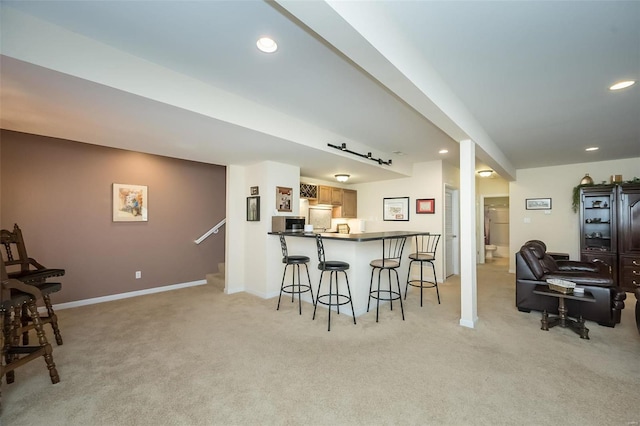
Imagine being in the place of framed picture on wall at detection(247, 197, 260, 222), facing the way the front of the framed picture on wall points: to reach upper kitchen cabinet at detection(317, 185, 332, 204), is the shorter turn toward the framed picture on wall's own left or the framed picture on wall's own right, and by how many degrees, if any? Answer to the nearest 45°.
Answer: approximately 135° to the framed picture on wall's own left

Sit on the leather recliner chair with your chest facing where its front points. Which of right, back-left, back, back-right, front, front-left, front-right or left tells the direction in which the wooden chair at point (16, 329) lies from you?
back-right

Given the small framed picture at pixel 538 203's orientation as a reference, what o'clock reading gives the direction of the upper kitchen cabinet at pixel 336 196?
The upper kitchen cabinet is roughly at 2 o'clock from the small framed picture.

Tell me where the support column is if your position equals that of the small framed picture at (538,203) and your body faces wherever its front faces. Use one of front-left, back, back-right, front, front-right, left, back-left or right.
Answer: front

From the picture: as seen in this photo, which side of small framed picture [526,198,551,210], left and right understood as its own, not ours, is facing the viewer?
front

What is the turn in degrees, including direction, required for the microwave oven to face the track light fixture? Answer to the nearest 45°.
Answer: approximately 45° to its left

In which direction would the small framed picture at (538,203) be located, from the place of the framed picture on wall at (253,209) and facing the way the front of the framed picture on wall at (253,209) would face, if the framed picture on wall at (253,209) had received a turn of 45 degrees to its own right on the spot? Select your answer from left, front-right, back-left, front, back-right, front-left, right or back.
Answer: back-left

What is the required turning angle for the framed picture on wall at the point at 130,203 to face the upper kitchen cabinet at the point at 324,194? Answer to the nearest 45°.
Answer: approximately 45° to its left

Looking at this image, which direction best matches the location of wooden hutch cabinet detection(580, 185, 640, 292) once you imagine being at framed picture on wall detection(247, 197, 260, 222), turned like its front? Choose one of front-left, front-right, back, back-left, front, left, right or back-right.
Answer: left

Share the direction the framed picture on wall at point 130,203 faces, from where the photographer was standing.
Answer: facing the viewer and to the right of the viewer

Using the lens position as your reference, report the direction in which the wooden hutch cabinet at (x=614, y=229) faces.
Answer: facing the viewer

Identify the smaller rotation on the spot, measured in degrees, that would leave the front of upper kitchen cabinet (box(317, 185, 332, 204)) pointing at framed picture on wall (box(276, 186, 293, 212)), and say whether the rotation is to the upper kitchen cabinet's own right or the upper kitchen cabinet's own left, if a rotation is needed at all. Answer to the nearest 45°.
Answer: approximately 45° to the upper kitchen cabinet's own right

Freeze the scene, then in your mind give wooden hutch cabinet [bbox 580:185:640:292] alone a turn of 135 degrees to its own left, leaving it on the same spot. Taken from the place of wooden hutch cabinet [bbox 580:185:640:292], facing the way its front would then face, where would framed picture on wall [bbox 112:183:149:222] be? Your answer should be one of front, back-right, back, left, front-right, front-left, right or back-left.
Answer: back

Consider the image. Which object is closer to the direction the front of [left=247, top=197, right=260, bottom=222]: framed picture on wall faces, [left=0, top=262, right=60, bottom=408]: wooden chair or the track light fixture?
the wooden chair

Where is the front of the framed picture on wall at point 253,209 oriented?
toward the camera

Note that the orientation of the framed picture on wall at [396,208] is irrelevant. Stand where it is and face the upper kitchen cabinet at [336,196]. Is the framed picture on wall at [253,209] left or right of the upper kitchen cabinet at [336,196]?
left
